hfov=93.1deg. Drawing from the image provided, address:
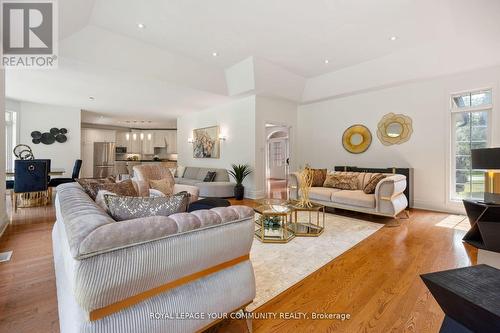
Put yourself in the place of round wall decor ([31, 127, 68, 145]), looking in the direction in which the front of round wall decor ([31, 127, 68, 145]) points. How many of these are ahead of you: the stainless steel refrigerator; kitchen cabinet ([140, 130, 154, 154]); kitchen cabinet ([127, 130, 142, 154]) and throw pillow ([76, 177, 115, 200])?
1

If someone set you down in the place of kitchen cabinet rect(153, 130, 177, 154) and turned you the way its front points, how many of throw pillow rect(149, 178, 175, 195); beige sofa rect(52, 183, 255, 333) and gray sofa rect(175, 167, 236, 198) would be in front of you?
3

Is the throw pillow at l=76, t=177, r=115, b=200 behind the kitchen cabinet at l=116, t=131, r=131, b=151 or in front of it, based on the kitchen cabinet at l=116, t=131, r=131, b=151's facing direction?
in front

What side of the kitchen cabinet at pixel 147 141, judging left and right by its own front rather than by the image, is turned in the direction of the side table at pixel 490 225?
front

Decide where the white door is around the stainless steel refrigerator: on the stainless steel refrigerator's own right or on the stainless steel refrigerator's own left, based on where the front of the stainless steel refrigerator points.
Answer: on the stainless steel refrigerator's own left

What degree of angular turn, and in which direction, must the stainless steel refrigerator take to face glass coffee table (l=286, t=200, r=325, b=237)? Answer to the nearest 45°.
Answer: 0° — it already faces it

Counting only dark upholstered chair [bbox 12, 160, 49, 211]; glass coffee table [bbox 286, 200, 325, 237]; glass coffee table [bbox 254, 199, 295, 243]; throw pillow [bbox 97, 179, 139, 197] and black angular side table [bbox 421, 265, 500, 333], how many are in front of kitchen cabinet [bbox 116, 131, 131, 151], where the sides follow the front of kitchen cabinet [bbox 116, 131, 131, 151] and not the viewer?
5

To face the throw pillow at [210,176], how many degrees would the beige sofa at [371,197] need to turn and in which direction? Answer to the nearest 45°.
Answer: approximately 45° to its right

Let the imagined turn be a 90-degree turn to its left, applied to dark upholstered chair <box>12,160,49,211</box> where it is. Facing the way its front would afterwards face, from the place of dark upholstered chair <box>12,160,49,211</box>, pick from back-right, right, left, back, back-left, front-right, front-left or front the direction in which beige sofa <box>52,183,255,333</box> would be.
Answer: left

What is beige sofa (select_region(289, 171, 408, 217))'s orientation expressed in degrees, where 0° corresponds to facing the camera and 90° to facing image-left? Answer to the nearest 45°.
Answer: approximately 45°

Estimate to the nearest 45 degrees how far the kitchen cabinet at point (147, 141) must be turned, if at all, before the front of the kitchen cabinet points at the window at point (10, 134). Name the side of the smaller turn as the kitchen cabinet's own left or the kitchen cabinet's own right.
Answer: approximately 45° to the kitchen cabinet's own right

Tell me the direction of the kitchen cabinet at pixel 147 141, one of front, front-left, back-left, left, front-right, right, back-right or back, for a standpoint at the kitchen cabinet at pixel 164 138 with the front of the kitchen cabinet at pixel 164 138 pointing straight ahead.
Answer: right

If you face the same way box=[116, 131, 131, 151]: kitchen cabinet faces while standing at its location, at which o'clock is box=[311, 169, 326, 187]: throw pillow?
The throw pillow is roughly at 11 o'clock from the kitchen cabinet.

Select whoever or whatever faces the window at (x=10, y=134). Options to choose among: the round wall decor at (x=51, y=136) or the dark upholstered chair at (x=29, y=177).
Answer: the dark upholstered chair

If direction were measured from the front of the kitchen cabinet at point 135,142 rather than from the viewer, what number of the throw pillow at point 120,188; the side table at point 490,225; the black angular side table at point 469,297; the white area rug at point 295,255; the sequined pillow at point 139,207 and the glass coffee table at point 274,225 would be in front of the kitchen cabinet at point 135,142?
6

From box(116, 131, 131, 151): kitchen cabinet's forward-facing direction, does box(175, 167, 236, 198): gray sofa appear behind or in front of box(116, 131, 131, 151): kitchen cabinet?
in front

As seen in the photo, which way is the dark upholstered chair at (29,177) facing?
away from the camera
